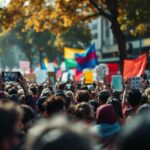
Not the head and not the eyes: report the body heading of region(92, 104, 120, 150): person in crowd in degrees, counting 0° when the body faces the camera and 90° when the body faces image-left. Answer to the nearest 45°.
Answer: approximately 180°

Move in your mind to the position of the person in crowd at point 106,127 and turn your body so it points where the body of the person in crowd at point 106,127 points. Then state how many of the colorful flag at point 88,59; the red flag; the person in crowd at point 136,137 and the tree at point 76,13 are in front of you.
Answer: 3

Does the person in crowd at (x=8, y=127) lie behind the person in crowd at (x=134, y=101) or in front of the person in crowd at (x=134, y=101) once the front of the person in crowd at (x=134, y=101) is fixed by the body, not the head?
behind

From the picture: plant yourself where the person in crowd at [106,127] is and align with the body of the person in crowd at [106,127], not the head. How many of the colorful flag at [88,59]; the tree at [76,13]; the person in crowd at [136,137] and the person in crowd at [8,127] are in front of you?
2

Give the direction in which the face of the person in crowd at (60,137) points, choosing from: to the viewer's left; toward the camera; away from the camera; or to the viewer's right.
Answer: away from the camera

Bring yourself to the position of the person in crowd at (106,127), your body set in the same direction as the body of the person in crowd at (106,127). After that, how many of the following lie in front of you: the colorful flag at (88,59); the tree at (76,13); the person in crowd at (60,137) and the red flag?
3

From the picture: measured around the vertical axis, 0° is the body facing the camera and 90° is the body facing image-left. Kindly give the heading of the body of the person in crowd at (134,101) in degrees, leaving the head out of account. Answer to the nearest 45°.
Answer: approximately 180°

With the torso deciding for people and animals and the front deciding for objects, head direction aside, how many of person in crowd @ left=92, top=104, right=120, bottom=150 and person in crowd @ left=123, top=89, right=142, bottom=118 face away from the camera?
2

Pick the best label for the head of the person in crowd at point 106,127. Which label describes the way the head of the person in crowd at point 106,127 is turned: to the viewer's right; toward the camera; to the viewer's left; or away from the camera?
away from the camera
